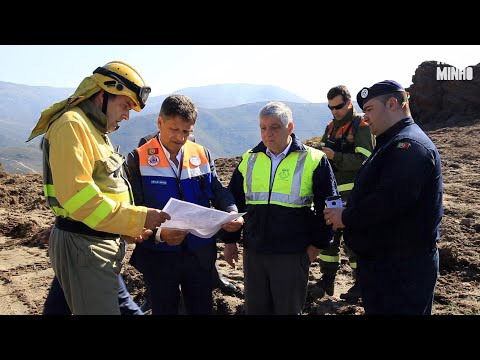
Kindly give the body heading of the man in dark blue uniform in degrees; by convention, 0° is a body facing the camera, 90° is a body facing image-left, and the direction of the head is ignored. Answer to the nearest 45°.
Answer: approximately 90°

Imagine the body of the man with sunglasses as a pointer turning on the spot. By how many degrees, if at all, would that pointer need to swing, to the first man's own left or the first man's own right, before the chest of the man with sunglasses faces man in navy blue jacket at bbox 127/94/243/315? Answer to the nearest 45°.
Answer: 0° — they already face them

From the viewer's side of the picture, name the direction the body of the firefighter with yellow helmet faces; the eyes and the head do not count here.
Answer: to the viewer's right

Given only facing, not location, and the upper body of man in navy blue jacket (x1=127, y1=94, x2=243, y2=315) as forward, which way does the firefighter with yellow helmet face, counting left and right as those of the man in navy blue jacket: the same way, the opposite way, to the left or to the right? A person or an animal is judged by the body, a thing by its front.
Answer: to the left

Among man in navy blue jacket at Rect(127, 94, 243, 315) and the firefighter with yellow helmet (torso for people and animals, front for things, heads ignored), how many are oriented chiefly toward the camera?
1

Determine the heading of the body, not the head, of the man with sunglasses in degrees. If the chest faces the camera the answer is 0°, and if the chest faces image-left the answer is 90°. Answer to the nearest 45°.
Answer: approximately 45°

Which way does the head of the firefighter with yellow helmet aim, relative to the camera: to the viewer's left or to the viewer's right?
to the viewer's right

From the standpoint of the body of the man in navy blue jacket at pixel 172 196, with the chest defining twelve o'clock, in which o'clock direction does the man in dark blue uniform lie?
The man in dark blue uniform is roughly at 10 o'clock from the man in navy blue jacket.
